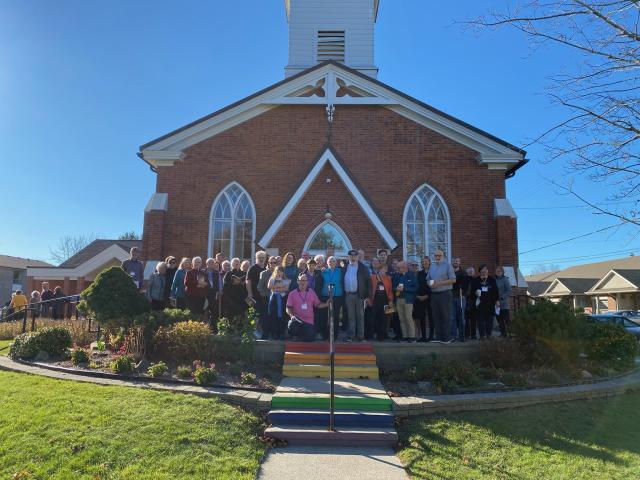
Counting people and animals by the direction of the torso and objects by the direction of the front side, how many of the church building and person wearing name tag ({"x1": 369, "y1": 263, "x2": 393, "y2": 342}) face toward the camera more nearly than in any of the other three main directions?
2

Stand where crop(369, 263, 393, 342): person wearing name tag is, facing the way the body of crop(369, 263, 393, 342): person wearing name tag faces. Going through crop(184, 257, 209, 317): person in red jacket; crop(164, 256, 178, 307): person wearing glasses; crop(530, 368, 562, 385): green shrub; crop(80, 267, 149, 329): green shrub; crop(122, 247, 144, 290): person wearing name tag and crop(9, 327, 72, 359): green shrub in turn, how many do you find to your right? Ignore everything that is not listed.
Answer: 5

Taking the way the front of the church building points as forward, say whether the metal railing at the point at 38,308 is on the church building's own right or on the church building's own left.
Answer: on the church building's own right

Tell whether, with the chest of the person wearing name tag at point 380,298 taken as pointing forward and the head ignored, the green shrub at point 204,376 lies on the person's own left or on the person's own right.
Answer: on the person's own right

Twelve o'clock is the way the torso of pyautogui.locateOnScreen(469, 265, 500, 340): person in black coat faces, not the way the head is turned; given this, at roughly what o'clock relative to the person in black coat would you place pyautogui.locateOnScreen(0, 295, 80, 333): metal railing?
The metal railing is roughly at 3 o'clock from the person in black coat.

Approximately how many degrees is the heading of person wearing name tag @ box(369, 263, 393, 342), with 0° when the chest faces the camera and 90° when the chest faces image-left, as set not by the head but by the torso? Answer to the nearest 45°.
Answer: approximately 0°

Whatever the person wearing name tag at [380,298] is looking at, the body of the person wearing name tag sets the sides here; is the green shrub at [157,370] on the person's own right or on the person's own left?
on the person's own right

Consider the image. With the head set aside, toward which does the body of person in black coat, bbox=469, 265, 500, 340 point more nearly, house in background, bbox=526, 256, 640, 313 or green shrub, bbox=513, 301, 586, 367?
the green shrub

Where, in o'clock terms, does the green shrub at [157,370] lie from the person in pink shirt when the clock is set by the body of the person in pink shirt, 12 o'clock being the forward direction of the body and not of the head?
The green shrub is roughly at 2 o'clock from the person in pink shirt.
